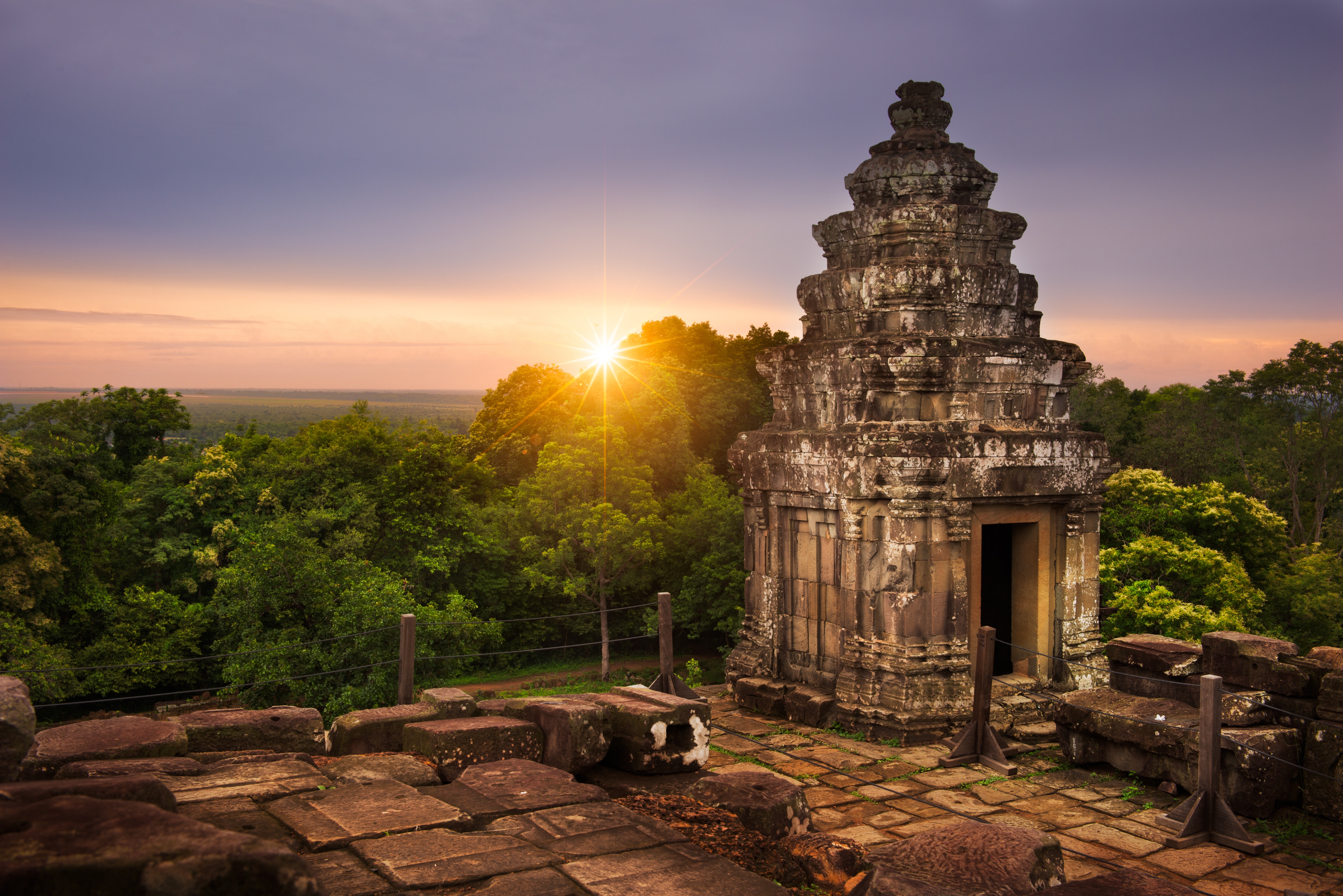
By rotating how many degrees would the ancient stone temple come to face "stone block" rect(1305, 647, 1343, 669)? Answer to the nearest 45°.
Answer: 0° — it already faces it

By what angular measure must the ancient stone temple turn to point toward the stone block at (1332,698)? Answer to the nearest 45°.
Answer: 0° — it already faces it

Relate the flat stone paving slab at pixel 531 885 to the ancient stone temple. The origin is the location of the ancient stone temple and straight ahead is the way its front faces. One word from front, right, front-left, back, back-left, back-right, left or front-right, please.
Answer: front-right

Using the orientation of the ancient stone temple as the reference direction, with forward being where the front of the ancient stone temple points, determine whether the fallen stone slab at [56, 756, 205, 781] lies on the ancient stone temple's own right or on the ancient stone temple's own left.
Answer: on the ancient stone temple's own right

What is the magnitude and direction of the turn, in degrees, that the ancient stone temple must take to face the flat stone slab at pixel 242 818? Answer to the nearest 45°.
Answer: approximately 45° to its right

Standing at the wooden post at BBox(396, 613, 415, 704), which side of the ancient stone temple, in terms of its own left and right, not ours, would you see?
right

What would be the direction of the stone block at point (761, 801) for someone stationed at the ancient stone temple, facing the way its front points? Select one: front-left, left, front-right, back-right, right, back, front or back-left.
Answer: front-right

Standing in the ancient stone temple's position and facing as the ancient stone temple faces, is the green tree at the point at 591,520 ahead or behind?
behind

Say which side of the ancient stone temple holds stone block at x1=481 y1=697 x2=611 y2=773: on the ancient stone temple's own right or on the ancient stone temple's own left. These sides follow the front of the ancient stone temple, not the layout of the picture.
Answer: on the ancient stone temple's own right

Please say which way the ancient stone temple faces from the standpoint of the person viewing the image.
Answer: facing the viewer and to the right of the viewer
